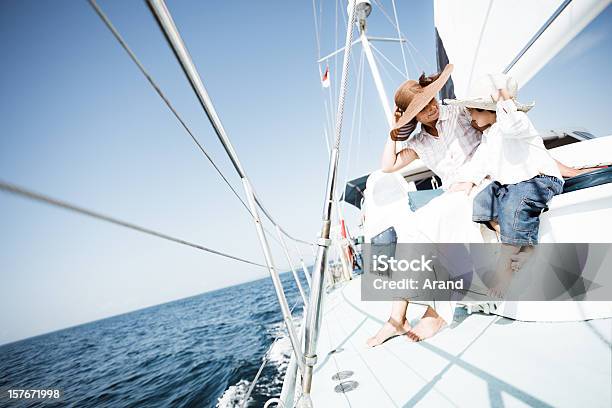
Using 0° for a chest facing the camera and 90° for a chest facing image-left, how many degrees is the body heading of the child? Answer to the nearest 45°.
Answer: approximately 45°

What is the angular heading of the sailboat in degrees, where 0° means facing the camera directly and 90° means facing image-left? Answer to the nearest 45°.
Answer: approximately 0°

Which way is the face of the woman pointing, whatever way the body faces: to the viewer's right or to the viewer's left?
to the viewer's right
